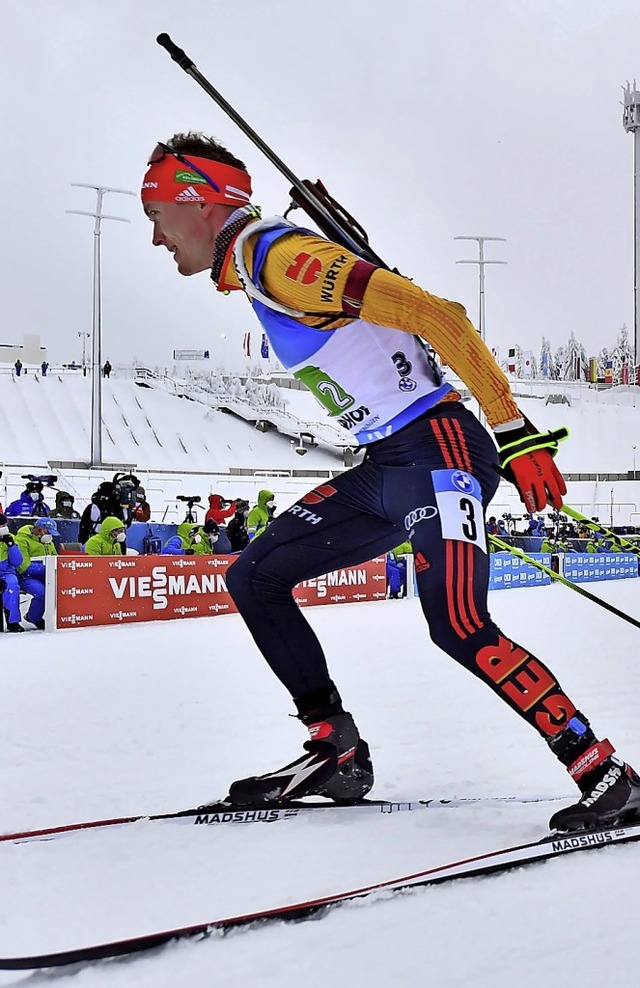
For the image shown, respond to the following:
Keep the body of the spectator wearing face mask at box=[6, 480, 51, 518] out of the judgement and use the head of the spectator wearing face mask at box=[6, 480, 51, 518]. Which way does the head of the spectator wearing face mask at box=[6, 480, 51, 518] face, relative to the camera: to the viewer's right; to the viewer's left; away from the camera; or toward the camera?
toward the camera

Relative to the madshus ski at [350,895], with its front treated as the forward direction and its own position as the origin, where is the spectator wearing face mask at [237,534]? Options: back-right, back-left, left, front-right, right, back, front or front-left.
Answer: right

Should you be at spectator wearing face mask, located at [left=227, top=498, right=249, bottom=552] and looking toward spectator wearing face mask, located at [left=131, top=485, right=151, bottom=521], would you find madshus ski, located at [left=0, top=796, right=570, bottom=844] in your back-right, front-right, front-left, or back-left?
back-left

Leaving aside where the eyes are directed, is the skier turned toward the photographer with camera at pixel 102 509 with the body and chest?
no

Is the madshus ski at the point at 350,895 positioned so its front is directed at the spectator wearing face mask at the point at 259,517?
no

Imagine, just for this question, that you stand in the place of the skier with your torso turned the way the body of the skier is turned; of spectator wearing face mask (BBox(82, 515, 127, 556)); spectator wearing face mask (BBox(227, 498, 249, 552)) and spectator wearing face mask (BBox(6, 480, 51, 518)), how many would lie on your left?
0

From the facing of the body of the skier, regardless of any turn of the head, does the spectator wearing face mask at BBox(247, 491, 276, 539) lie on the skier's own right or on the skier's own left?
on the skier's own right

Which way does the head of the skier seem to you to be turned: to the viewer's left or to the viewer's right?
to the viewer's left

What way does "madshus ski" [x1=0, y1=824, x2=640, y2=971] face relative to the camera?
to the viewer's left

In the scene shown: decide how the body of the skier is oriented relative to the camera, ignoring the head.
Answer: to the viewer's left

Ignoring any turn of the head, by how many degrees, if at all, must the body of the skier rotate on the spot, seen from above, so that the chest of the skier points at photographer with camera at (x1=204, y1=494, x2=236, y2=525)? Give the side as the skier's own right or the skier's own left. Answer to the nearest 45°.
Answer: approximately 90° to the skier's own right
